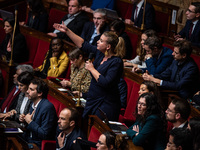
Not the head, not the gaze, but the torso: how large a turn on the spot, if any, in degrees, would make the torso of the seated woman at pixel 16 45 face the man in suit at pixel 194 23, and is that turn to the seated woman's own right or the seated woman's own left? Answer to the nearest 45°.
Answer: approximately 90° to the seated woman's own left

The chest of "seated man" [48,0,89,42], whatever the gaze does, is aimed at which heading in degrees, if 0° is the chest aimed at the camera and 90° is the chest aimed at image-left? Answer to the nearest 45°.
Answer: approximately 45°

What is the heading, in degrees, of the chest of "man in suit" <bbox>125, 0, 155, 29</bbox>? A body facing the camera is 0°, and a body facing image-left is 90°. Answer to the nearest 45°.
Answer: approximately 45°

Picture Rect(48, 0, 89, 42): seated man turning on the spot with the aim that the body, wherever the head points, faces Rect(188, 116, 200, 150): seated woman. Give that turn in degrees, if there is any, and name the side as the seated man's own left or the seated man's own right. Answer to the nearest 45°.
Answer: approximately 45° to the seated man's own left

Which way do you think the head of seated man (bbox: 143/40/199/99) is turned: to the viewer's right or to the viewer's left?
to the viewer's left

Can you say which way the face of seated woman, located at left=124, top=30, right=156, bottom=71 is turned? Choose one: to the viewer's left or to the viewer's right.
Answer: to the viewer's left
